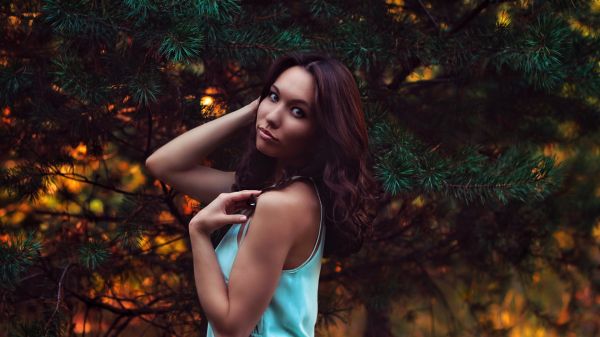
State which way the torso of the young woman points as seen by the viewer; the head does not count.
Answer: to the viewer's left

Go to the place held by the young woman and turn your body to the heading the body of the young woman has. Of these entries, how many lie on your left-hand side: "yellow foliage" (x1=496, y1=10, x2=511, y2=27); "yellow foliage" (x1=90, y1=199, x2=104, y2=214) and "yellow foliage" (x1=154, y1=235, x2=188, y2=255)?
0

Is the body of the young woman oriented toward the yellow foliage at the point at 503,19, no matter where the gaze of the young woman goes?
no

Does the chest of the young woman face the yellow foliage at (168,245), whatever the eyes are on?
no

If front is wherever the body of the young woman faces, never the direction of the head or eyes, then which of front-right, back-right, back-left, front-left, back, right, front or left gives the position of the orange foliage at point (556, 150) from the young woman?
back-right

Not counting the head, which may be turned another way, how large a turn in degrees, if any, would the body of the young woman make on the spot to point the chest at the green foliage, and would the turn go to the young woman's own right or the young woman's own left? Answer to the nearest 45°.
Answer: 0° — they already face it
